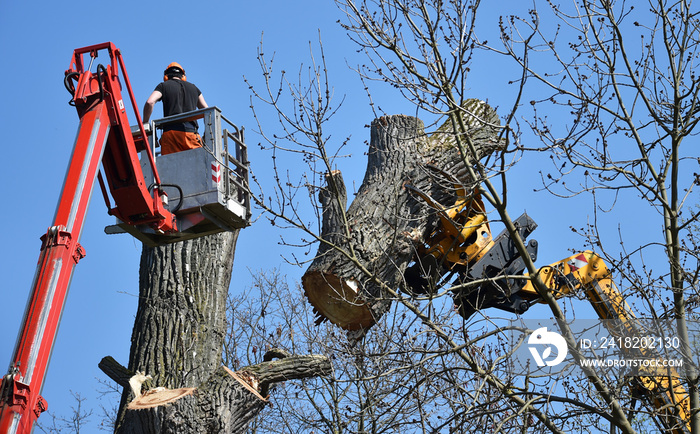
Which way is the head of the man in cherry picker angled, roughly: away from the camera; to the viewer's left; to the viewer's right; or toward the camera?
away from the camera

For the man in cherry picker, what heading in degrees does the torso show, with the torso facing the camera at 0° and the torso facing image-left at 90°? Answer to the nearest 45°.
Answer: approximately 180°

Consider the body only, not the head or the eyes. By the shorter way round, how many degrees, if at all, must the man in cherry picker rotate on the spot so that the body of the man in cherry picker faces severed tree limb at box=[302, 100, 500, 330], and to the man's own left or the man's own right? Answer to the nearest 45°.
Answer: approximately 90° to the man's own right
